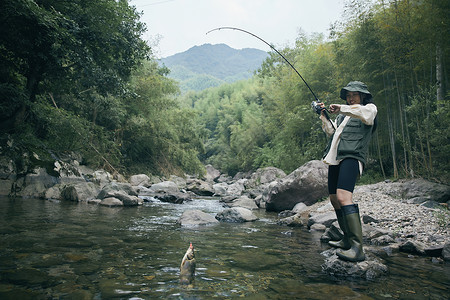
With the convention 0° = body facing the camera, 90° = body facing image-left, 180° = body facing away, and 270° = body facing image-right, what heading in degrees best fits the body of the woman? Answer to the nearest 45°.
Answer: approximately 45°

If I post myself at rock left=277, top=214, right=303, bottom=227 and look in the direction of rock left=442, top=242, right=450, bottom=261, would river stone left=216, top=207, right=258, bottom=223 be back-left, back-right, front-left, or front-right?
back-right

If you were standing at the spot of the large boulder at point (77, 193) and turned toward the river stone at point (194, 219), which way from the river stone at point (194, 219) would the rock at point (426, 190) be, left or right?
left

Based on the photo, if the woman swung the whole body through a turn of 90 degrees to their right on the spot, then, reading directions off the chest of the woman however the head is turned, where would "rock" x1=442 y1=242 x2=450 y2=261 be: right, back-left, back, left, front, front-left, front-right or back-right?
right

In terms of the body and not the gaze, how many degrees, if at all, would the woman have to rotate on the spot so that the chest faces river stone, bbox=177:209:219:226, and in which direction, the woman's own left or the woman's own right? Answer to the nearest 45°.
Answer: approximately 90° to the woman's own right

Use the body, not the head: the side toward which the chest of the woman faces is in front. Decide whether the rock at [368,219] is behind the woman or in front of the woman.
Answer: behind

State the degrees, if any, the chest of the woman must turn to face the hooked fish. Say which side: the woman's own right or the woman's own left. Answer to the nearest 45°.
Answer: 0° — they already face it

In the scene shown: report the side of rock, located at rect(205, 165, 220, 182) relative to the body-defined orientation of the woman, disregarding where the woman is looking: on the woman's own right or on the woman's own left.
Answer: on the woman's own right
